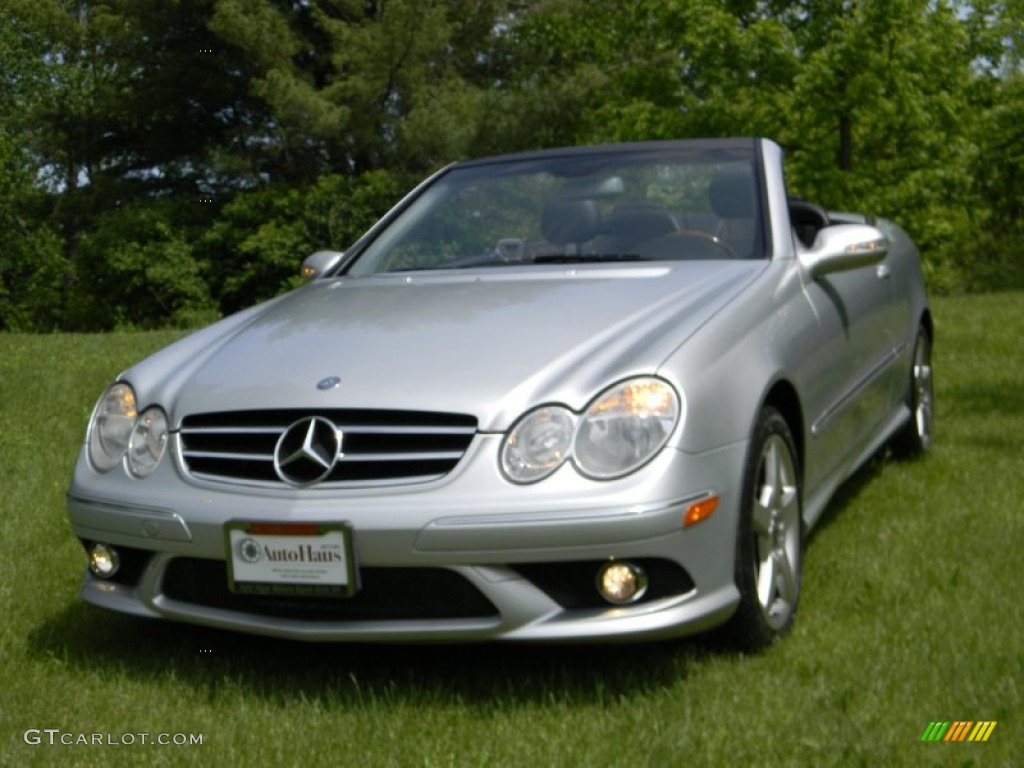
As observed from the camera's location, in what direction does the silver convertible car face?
facing the viewer and to the left of the viewer
